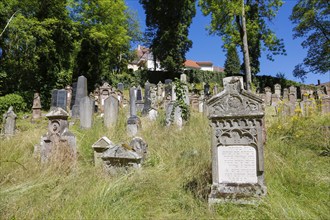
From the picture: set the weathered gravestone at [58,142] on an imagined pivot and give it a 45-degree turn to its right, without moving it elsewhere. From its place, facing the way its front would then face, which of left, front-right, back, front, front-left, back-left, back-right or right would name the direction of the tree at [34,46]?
back-right

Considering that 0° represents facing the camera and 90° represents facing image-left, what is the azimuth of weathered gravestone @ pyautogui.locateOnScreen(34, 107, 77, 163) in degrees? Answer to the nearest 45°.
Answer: approximately 0°

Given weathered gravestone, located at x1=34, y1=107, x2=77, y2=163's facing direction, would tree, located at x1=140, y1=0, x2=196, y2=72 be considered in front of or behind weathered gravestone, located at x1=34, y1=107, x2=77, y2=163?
behind

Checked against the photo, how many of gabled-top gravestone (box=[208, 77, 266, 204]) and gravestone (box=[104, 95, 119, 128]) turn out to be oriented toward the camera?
2

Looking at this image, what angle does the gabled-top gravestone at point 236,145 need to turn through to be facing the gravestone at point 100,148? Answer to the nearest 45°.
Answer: approximately 90° to its right

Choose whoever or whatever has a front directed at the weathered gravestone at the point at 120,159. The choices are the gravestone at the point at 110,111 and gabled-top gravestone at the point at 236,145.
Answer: the gravestone

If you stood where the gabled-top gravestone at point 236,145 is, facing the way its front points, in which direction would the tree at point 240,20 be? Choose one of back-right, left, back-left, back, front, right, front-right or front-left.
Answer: back

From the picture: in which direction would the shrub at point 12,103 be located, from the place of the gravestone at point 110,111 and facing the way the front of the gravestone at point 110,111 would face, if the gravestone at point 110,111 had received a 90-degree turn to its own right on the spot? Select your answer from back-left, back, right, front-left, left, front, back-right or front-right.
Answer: front-right

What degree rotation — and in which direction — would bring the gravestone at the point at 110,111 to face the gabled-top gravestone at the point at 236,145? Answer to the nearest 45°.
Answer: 0° — it already faces it

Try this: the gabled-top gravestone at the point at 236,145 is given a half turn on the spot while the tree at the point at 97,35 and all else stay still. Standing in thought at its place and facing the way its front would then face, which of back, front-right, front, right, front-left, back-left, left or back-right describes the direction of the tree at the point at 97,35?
front-left

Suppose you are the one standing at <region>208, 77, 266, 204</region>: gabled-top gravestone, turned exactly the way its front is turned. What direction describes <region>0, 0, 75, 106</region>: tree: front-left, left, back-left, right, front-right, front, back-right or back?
back-right

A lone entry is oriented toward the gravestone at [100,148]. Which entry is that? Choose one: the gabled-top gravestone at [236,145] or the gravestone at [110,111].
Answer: the gravestone at [110,111]

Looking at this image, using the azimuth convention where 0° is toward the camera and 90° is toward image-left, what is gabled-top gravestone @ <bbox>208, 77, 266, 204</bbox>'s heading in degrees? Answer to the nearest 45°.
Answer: approximately 0°

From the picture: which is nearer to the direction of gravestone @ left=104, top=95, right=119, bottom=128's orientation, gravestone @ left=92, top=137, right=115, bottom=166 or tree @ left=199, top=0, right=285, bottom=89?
the gravestone
